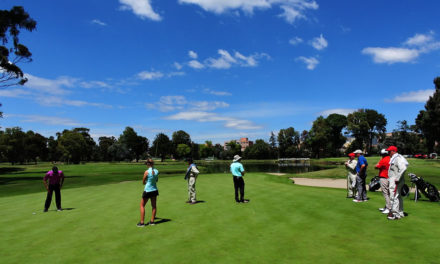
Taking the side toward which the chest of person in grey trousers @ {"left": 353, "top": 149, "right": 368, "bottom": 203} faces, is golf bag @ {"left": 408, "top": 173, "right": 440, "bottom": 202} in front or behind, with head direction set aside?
behind

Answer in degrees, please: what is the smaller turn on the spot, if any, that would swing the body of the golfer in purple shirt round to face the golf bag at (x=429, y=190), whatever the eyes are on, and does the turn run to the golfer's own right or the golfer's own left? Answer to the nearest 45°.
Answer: approximately 45° to the golfer's own left

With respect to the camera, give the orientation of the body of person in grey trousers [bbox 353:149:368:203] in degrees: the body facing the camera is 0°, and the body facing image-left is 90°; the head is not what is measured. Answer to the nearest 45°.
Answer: approximately 90°

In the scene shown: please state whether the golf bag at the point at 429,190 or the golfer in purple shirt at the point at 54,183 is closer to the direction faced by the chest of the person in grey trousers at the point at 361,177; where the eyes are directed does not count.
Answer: the golfer in purple shirt

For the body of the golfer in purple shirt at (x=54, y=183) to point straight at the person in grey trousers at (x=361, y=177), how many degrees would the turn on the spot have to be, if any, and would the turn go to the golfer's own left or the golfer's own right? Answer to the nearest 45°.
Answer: approximately 45° to the golfer's own left

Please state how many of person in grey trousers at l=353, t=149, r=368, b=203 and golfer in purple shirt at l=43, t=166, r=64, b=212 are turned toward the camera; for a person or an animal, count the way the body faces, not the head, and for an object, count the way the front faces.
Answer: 1
